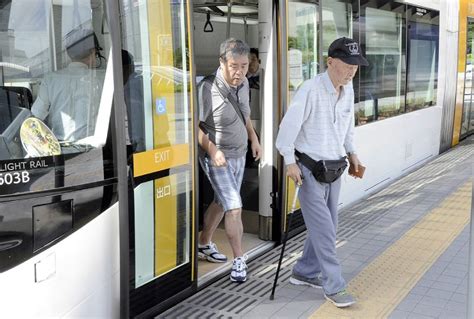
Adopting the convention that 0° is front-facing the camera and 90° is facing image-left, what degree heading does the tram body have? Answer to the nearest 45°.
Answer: approximately 45°

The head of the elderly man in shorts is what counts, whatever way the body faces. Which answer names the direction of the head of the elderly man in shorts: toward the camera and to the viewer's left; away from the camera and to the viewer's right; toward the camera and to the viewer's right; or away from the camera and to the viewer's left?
toward the camera and to the viewer's right
